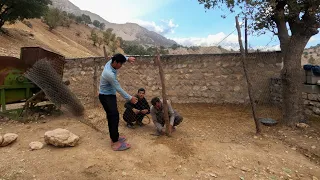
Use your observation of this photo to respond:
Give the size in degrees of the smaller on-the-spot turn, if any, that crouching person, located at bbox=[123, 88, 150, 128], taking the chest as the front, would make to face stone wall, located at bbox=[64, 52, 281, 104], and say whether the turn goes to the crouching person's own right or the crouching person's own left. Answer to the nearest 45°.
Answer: approximately 180°

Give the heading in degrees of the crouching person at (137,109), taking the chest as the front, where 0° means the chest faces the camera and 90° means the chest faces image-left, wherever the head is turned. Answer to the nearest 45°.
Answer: approximately 45°

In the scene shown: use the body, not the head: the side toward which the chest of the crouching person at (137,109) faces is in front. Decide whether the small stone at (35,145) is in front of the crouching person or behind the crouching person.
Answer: in front
